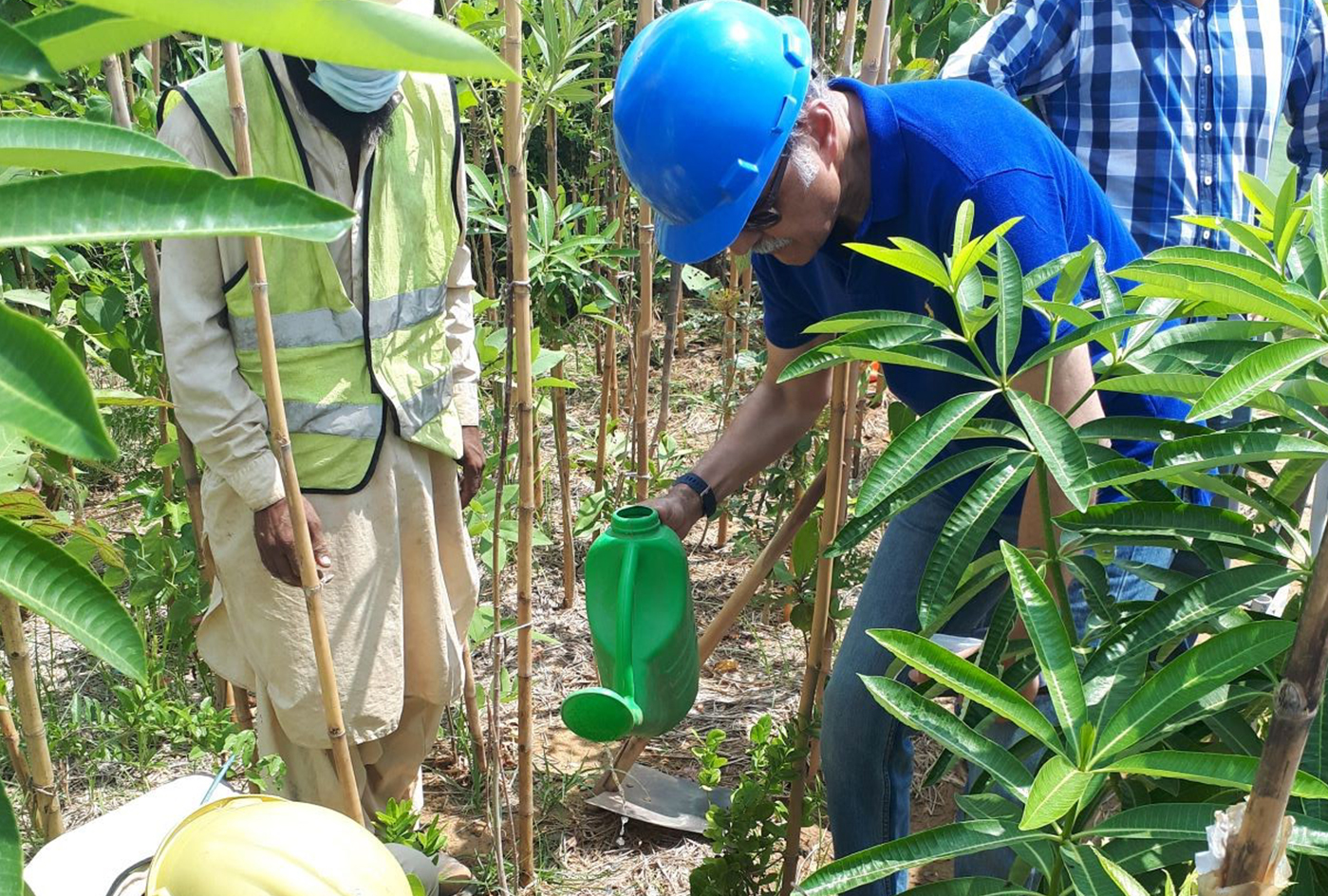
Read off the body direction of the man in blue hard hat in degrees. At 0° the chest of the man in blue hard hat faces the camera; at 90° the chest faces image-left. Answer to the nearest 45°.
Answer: approximately 45°

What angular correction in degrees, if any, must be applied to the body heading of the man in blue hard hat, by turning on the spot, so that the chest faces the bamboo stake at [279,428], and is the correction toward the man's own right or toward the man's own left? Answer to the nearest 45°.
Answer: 0° — they already face it

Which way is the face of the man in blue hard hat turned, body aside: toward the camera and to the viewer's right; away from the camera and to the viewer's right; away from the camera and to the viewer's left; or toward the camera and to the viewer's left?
toward the camera and to the viewer's left
